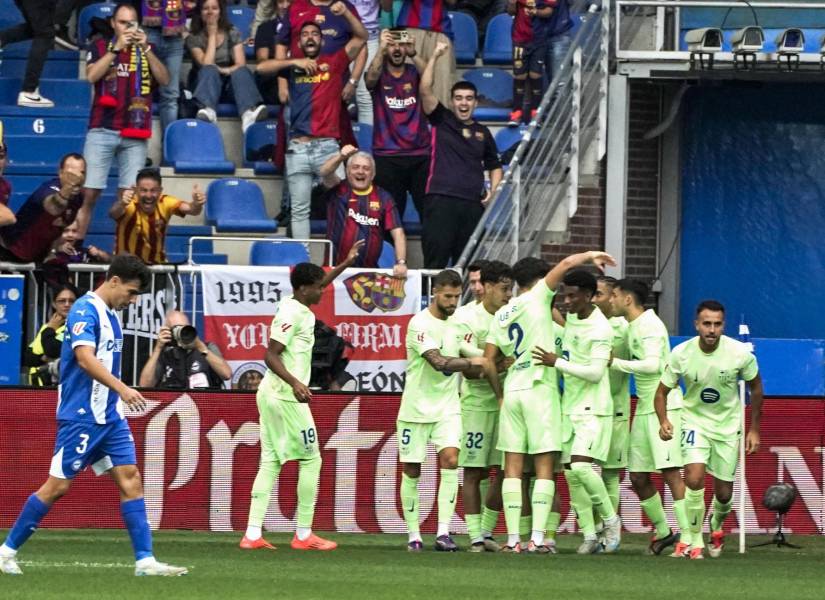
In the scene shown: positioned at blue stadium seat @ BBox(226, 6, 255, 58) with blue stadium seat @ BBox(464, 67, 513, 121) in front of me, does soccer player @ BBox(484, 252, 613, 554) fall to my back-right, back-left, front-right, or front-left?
front-right

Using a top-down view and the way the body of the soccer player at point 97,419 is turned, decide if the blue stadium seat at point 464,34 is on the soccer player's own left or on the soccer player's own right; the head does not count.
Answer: on the soccer player's own left

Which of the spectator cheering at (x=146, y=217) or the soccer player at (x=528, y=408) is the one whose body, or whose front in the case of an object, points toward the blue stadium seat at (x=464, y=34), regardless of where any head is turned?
the soccer player

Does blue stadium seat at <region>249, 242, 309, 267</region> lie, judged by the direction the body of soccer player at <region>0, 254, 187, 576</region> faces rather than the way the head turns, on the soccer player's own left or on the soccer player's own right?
on the soccer player's own left

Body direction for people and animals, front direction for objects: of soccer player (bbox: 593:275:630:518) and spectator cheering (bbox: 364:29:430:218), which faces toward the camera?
the spectator cheering

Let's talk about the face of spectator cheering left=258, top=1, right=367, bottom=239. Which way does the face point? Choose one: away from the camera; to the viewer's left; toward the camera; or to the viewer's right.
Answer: toward the camera

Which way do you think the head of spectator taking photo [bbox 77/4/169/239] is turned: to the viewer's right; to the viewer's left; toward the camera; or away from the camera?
toward the camera

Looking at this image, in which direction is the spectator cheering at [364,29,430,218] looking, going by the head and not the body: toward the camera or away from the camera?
toward the camera

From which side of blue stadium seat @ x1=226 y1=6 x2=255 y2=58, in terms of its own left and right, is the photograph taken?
front

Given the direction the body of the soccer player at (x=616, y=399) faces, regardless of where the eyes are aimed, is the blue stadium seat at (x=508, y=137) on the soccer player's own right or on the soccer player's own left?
on the soccer player's own right

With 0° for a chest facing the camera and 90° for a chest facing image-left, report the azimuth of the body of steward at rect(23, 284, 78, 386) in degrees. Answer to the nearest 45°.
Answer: approximately 315°

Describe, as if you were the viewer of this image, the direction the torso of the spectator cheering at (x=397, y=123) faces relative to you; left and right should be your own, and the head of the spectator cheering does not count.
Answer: facing the viewer

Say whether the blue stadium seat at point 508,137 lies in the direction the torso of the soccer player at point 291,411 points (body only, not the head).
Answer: no

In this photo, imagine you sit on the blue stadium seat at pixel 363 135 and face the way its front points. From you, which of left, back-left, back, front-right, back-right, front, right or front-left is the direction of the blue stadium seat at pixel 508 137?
left

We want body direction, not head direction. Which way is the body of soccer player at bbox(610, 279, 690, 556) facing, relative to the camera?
to the viewer's left

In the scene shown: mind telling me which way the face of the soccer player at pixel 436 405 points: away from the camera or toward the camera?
toward the camera

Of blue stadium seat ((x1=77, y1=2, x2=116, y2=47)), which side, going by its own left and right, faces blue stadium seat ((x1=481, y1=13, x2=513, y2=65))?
left

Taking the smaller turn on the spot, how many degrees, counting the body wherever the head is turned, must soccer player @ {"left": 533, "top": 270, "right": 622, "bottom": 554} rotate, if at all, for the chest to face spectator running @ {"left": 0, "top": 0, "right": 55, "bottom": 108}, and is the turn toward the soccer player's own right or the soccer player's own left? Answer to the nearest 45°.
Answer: approximately 90° to the soccer player's own right

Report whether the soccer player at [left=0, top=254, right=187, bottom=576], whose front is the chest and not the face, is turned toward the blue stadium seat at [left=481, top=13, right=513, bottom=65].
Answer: no
